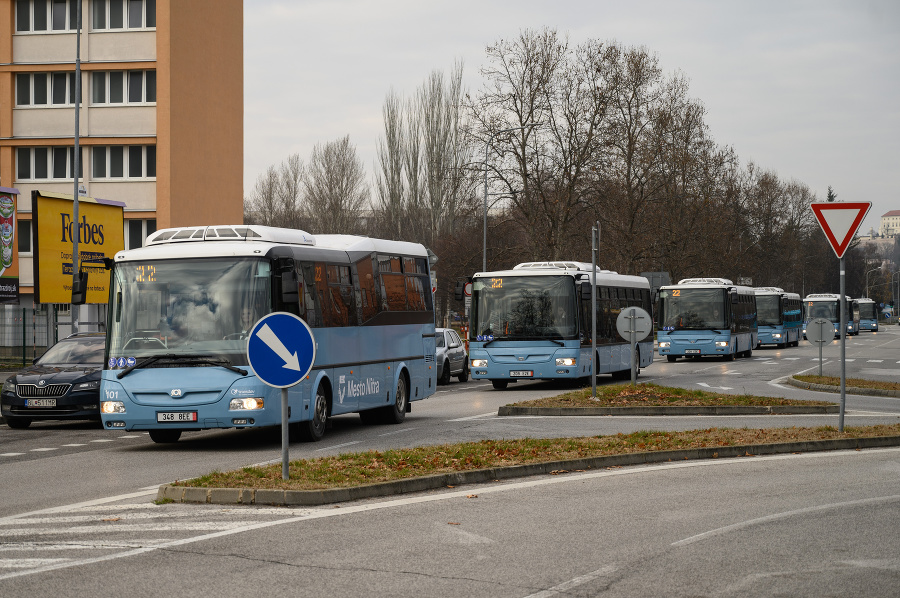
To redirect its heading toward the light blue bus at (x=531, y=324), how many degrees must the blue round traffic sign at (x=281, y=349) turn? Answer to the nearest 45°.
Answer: approximately 180°

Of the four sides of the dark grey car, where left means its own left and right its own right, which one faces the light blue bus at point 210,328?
left

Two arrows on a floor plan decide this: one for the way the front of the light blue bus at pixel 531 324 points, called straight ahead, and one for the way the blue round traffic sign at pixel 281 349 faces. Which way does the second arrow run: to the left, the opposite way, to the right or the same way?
the same way

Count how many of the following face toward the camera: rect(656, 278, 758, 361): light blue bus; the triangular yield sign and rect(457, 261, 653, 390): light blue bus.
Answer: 3

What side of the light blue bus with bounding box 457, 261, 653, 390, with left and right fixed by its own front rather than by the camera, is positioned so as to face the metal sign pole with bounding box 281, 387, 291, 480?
front

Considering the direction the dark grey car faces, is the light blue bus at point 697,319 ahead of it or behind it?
behind

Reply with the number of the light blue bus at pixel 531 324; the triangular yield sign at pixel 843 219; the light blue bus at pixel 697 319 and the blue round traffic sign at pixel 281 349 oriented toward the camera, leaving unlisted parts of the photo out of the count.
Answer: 4

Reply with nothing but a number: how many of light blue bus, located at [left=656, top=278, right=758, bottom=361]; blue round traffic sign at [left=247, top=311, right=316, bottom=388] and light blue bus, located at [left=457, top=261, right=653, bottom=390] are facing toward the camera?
3

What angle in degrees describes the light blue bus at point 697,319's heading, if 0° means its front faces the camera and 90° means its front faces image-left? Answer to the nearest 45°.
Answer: approximately 0°

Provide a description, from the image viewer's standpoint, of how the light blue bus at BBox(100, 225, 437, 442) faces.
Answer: facing the viewer and to the left of the viewer

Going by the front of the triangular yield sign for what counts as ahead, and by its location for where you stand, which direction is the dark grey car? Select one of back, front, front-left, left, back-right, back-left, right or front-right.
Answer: right

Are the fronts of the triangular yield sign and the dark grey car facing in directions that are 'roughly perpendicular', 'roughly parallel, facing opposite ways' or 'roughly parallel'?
roughly parallel

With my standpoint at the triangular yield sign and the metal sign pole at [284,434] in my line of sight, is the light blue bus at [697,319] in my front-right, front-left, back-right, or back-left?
back-right

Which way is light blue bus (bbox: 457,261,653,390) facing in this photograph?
toward the camera

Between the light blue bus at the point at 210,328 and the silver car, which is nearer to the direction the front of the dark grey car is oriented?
the light blue bus

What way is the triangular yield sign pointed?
toward the camera
